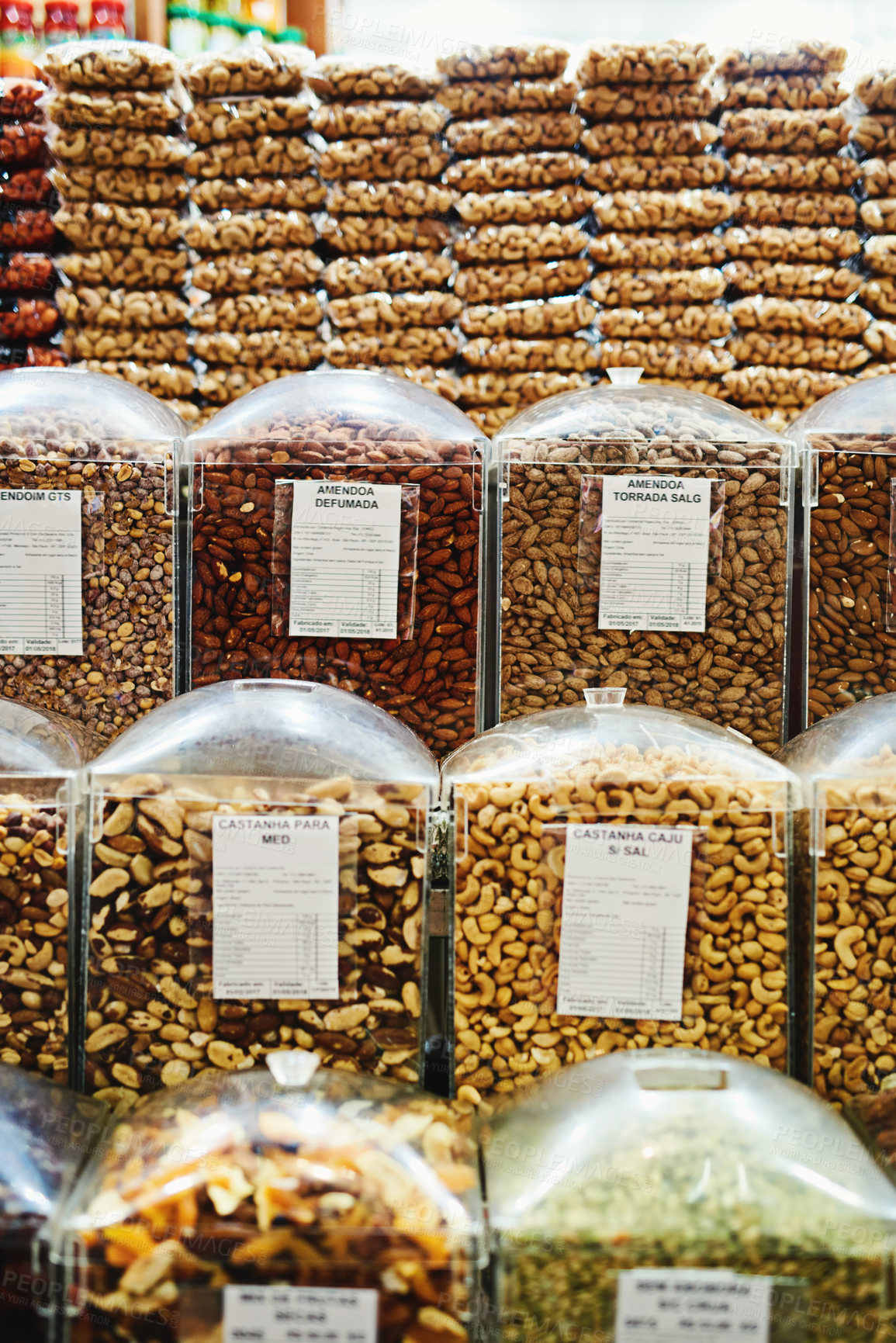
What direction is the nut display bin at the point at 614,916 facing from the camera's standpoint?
toward the camera

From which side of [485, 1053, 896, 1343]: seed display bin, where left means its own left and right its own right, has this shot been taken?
front

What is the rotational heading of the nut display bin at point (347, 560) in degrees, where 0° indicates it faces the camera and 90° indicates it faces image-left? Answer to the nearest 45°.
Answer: approximately 0°

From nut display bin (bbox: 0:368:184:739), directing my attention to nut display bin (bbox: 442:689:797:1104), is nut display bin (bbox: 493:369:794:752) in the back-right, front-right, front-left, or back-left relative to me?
front-left

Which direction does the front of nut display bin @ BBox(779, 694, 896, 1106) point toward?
toward the camera

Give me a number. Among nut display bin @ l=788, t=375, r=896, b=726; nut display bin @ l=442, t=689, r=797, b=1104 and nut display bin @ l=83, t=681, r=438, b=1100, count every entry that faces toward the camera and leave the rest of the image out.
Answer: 3

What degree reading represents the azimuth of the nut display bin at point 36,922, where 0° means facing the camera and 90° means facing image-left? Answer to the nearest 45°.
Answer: approximately 0°
